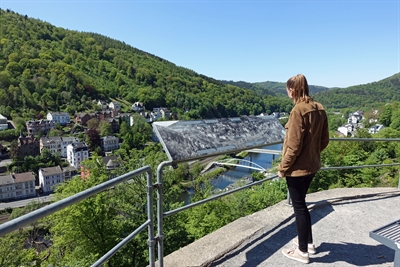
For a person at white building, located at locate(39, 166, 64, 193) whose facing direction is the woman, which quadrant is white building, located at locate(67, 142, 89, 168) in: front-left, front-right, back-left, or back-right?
back-left

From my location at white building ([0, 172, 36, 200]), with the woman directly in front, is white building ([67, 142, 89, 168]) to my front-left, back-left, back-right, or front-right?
back-left

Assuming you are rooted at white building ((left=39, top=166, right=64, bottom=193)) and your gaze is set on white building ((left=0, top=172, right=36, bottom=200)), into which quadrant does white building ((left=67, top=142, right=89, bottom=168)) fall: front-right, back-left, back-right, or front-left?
back-right

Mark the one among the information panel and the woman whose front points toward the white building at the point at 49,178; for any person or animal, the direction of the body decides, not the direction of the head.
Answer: the woman

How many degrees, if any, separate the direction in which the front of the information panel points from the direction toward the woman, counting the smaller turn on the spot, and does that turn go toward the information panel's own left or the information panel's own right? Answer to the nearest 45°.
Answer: approximately 45° to the information panel's own left

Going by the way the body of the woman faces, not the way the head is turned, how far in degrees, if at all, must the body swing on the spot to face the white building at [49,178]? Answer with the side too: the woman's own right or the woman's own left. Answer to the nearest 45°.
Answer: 0° — they already face it

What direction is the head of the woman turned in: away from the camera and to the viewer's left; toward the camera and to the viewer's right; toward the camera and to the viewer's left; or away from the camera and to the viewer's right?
away from the camera and to the viewer's left

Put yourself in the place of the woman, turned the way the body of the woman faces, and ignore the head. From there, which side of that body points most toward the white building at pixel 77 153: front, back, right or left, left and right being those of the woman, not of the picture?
front

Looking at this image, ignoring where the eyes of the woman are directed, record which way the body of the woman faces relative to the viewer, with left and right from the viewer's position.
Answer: facing away from the viewer and to the left of the viewer

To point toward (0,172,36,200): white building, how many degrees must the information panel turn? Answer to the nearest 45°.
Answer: approximately 180°

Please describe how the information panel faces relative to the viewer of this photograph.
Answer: facing the viewer and to the right of the viewer

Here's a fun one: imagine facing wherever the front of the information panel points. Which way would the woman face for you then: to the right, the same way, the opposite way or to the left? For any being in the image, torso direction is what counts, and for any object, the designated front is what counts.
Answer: the opposite way

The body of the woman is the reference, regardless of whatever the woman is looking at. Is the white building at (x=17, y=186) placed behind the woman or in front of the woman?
in front

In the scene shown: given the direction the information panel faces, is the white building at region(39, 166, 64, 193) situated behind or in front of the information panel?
behind
